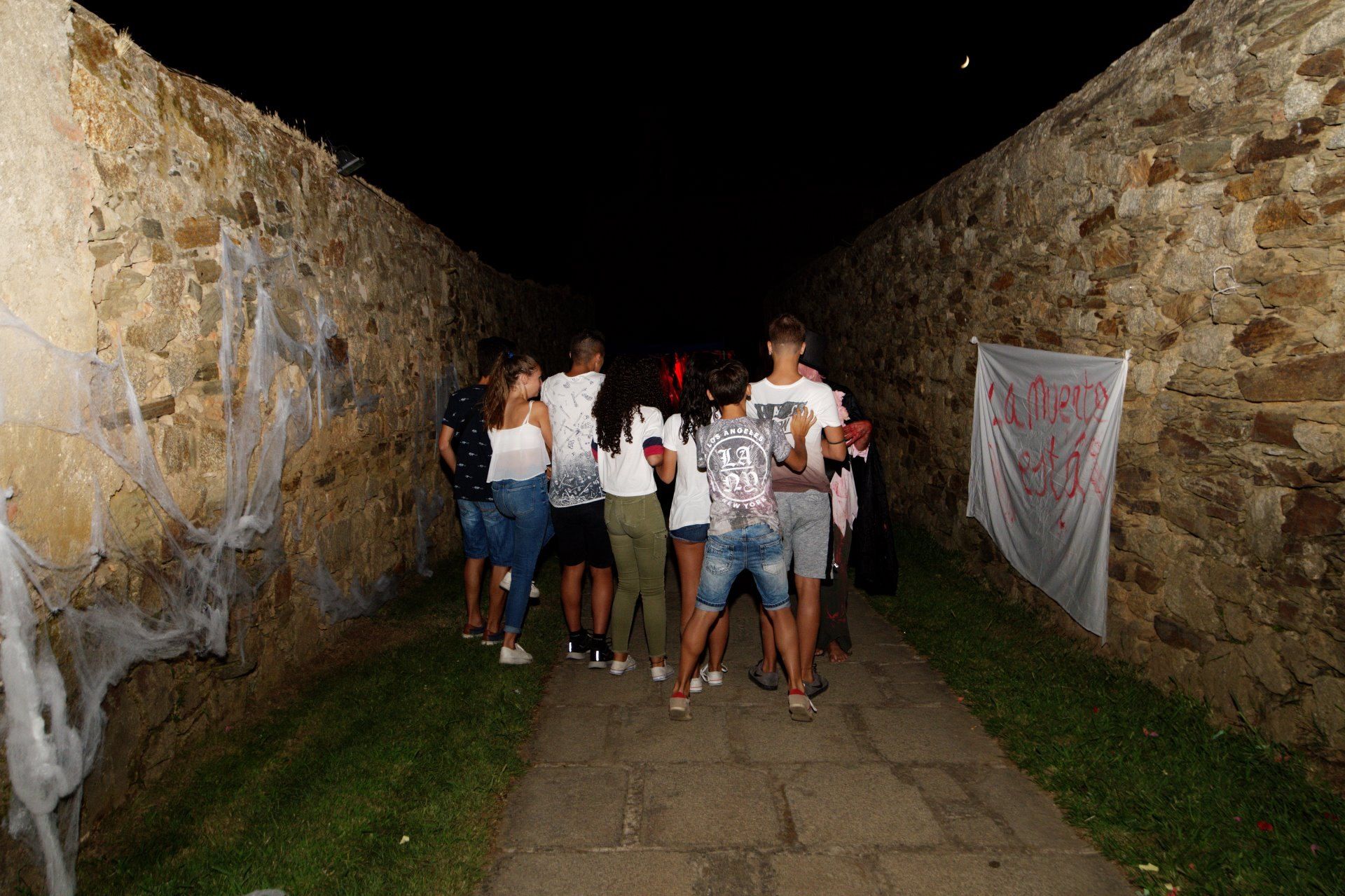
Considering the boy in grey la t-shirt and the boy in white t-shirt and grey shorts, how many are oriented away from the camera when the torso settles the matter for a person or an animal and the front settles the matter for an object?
2

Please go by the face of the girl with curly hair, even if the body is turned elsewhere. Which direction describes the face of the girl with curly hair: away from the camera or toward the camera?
away from the camera

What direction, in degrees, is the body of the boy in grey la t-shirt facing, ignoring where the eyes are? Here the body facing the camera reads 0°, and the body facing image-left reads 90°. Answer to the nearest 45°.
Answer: approximately 180°

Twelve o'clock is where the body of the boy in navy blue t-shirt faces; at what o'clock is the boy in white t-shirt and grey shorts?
The boy in white t-shirt and grey shorts is roughly at 3 o'clock from the boy in navy blue t-shirt.

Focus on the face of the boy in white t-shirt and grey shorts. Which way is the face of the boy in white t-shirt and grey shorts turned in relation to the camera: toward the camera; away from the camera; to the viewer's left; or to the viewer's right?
away from the camera

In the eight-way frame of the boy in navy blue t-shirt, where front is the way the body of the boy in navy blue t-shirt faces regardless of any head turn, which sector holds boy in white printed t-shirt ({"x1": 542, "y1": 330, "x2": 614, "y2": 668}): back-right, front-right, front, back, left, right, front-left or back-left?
right

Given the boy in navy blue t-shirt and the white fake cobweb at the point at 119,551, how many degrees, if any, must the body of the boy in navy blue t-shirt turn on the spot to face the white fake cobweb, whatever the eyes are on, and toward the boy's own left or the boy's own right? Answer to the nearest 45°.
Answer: approximately 180°

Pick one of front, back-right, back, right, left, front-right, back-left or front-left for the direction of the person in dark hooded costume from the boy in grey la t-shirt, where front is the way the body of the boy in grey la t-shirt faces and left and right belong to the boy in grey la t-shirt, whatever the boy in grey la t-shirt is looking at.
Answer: front-right

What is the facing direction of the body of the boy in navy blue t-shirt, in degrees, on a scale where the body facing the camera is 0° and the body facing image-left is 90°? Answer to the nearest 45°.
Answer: approximately 225°

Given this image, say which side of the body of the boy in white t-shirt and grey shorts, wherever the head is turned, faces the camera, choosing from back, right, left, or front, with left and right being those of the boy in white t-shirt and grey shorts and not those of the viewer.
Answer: back
